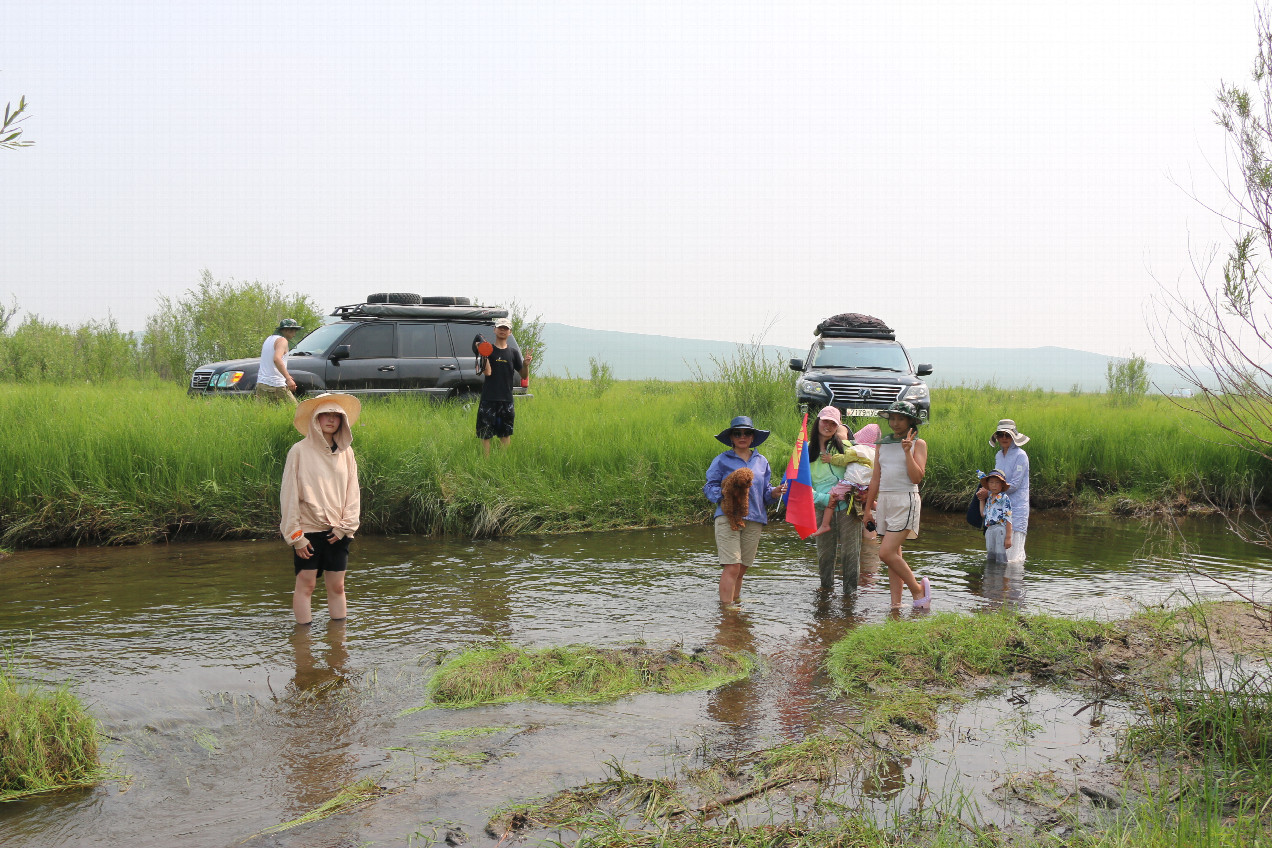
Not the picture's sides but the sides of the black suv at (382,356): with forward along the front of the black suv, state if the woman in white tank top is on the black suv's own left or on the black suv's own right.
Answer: on the black suv's own left

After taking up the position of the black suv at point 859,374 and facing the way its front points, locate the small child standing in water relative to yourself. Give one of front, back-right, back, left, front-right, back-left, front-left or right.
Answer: front

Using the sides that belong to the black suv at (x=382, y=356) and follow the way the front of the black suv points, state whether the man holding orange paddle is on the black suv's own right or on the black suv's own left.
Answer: on the black suv's own left

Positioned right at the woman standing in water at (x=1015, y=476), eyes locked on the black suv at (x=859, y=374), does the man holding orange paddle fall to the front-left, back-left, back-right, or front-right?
front-left

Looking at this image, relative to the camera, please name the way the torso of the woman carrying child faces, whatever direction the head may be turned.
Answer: toward the camera

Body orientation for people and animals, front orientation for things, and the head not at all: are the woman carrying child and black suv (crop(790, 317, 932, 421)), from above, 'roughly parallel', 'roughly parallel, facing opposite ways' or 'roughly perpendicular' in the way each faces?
roughly parallel

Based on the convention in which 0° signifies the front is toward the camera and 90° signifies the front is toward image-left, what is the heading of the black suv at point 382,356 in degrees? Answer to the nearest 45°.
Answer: approximately 45°

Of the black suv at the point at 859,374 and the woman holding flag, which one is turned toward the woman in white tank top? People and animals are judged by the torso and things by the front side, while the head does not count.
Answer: the black suv

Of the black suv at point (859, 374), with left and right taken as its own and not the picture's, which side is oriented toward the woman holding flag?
front

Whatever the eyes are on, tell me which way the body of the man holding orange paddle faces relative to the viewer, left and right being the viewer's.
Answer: facing the viewer

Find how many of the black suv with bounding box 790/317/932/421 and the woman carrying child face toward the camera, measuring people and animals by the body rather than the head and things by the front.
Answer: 2

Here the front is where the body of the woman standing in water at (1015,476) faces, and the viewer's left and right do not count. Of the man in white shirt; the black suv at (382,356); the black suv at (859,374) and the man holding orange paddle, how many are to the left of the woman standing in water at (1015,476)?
0

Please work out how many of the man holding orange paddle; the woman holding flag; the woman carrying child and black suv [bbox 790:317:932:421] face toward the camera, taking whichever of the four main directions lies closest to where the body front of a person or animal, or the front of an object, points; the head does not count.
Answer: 4

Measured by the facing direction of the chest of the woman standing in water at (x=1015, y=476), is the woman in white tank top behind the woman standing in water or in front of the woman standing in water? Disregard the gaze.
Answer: in front

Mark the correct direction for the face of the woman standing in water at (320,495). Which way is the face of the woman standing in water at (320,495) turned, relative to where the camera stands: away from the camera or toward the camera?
toward the camera
